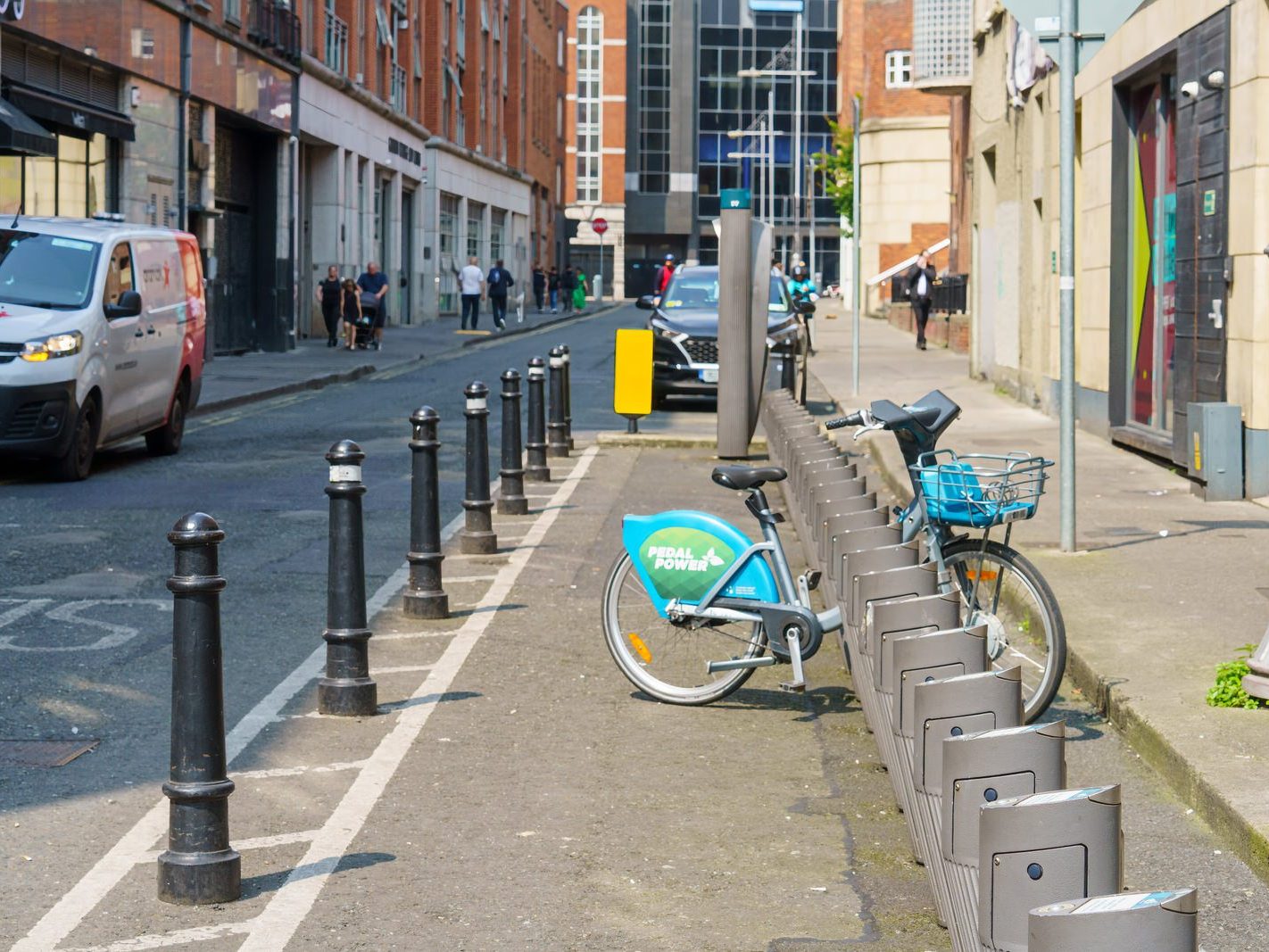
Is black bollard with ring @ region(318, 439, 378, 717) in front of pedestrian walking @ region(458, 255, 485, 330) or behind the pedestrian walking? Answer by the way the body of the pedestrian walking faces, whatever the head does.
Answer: behind

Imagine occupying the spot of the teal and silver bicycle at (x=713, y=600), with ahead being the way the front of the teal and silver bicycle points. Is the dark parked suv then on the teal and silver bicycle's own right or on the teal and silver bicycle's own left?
on the teal and silver bicycle's own left

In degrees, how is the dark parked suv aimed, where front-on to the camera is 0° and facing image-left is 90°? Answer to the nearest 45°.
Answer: approximately 0°

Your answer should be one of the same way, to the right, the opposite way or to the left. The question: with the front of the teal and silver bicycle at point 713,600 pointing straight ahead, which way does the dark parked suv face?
to the right

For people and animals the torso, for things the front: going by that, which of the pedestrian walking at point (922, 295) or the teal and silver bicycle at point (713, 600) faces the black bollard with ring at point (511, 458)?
the pedestrian walking

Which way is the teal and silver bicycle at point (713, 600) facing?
to the viewer's right

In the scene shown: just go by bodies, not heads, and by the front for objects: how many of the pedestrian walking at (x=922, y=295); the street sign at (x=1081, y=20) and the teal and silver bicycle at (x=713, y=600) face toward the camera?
1

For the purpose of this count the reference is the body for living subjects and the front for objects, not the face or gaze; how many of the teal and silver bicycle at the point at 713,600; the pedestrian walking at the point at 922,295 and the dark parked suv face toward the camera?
2

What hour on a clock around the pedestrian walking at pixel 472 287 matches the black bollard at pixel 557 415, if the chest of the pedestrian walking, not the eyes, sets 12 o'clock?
The black bollard is roughly at 6 o'clock from the pedestrian walking.

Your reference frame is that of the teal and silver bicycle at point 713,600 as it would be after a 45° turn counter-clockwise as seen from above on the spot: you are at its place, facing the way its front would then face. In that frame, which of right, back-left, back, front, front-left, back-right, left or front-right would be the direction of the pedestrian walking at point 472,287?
front-left
